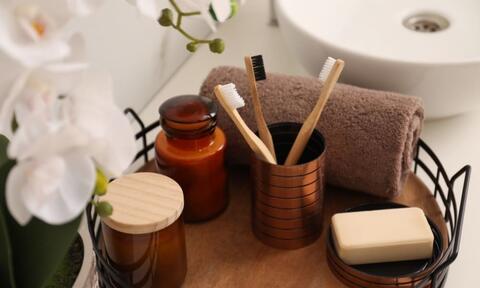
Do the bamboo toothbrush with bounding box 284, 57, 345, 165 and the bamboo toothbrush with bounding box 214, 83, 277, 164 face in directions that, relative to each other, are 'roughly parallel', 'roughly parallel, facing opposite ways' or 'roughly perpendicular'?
roughly parallel, facing opposite ways

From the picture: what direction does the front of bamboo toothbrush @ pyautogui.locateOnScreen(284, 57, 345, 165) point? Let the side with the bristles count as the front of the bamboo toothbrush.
to the viewer's left

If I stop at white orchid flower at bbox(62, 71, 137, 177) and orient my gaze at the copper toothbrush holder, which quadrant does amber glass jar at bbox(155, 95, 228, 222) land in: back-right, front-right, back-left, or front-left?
front-left

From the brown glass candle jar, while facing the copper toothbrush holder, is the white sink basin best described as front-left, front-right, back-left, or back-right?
front-left

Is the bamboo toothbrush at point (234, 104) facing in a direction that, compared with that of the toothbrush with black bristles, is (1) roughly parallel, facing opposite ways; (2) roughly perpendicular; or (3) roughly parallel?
roughly parallel

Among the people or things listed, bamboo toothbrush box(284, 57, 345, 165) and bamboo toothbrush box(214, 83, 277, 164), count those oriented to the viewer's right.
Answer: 1
